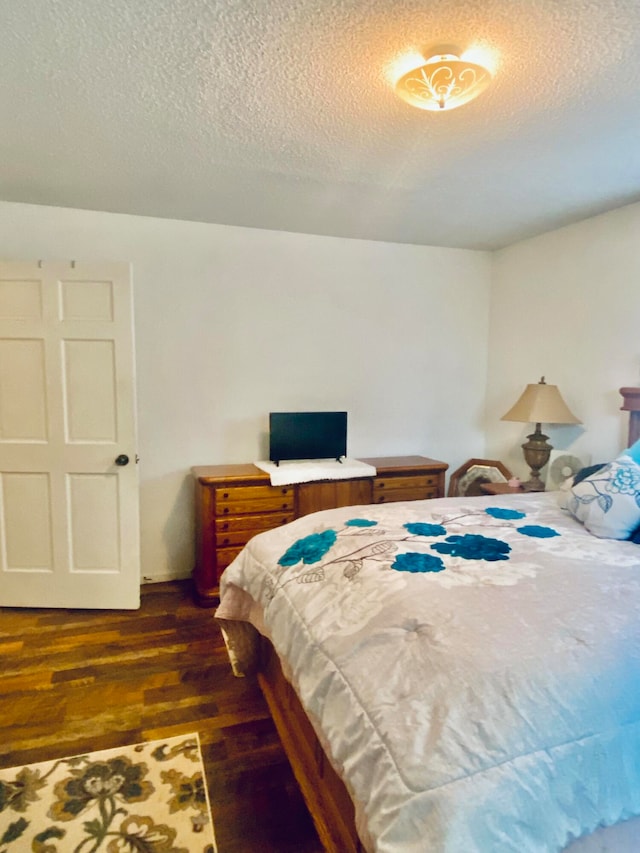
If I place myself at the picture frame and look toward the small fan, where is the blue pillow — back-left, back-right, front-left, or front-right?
front-right

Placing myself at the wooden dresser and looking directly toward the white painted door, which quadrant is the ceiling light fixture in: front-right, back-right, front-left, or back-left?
back-left

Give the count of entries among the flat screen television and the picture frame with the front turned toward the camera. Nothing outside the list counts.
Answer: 2

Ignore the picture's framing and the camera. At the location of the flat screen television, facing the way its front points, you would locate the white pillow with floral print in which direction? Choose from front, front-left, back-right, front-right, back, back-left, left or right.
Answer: front-left

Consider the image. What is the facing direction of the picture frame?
toward the camera

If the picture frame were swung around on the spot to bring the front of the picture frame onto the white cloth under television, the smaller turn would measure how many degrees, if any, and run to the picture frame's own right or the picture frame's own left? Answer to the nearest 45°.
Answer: approximately 45° to the picture frame's own right

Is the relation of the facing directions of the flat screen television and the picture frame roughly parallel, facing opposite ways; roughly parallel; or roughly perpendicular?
roughly parallel

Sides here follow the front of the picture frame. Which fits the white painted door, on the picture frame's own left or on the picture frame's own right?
on the picture frame's own right

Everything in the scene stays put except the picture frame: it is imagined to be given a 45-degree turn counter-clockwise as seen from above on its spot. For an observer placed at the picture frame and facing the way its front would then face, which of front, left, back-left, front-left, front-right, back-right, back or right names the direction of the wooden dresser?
right

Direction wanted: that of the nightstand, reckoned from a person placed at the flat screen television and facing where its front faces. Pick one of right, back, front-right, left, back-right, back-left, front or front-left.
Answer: left

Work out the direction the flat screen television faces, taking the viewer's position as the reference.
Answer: facing the viewer

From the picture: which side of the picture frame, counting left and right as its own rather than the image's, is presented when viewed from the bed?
front

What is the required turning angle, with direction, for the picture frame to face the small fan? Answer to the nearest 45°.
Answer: approximately 45° to its left

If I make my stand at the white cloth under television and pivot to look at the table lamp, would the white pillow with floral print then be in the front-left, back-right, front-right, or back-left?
front-right

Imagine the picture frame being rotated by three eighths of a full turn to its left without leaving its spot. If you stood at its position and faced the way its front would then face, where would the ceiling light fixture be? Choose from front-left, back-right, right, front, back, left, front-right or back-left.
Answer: back-right
